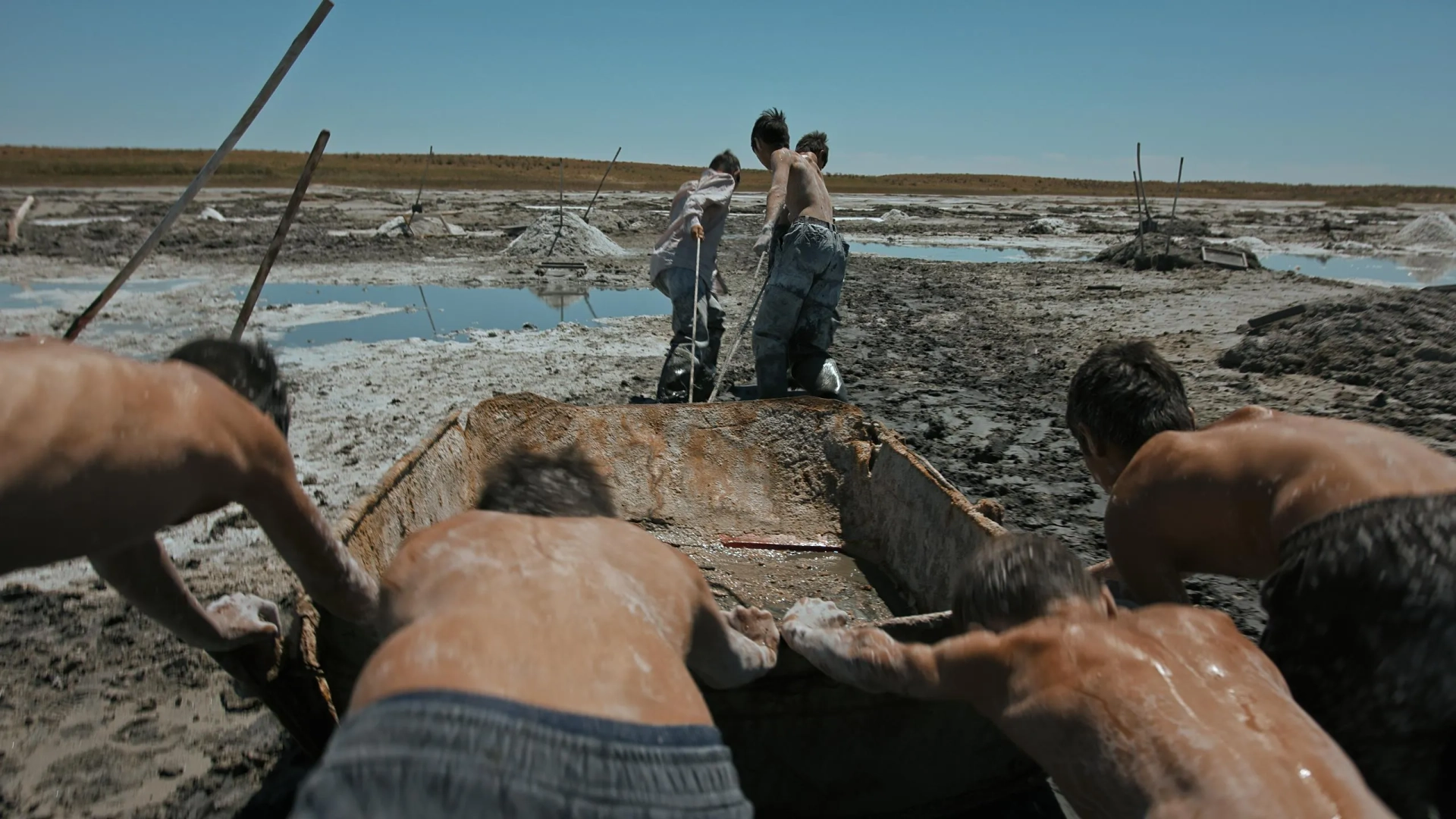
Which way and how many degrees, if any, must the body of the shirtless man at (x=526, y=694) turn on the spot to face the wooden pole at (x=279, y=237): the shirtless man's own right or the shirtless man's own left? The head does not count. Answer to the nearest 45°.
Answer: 0° — they already face it

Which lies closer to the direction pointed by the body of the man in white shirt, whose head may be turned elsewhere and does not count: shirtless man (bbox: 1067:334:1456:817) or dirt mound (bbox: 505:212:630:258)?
the dirt mound

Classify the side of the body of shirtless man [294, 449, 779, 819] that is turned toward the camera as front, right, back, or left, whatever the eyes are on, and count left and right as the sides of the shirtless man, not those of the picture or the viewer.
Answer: back

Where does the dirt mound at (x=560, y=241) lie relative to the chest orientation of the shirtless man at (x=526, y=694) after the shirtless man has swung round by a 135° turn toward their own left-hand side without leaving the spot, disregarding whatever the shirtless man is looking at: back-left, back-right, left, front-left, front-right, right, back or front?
back-right

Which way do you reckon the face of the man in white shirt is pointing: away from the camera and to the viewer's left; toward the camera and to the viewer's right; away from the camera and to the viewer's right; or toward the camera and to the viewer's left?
away from the camera and to the viewer's right

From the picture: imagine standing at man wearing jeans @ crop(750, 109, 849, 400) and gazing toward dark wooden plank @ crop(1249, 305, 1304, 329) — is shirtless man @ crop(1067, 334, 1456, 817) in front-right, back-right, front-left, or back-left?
back-right

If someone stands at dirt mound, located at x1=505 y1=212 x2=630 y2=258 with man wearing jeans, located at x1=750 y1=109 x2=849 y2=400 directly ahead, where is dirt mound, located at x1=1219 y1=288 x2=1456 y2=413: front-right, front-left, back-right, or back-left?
front-left

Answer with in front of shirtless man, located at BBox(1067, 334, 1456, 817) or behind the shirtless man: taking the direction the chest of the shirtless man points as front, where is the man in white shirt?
in front

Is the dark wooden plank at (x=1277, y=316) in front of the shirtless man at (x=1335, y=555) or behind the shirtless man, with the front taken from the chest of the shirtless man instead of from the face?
in front

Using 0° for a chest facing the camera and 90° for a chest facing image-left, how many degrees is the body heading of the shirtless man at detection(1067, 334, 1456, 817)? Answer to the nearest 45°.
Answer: approximately 135°

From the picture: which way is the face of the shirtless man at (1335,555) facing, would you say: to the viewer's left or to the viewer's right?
to the viewer's left

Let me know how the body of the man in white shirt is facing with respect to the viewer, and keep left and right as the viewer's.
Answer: facing away from the viewer and to the right of the viewer

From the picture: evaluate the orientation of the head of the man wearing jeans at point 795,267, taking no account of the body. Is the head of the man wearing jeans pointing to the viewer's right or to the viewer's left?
to the viewer's left

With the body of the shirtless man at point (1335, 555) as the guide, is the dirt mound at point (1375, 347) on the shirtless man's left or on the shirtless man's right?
on the shirtless man's right
